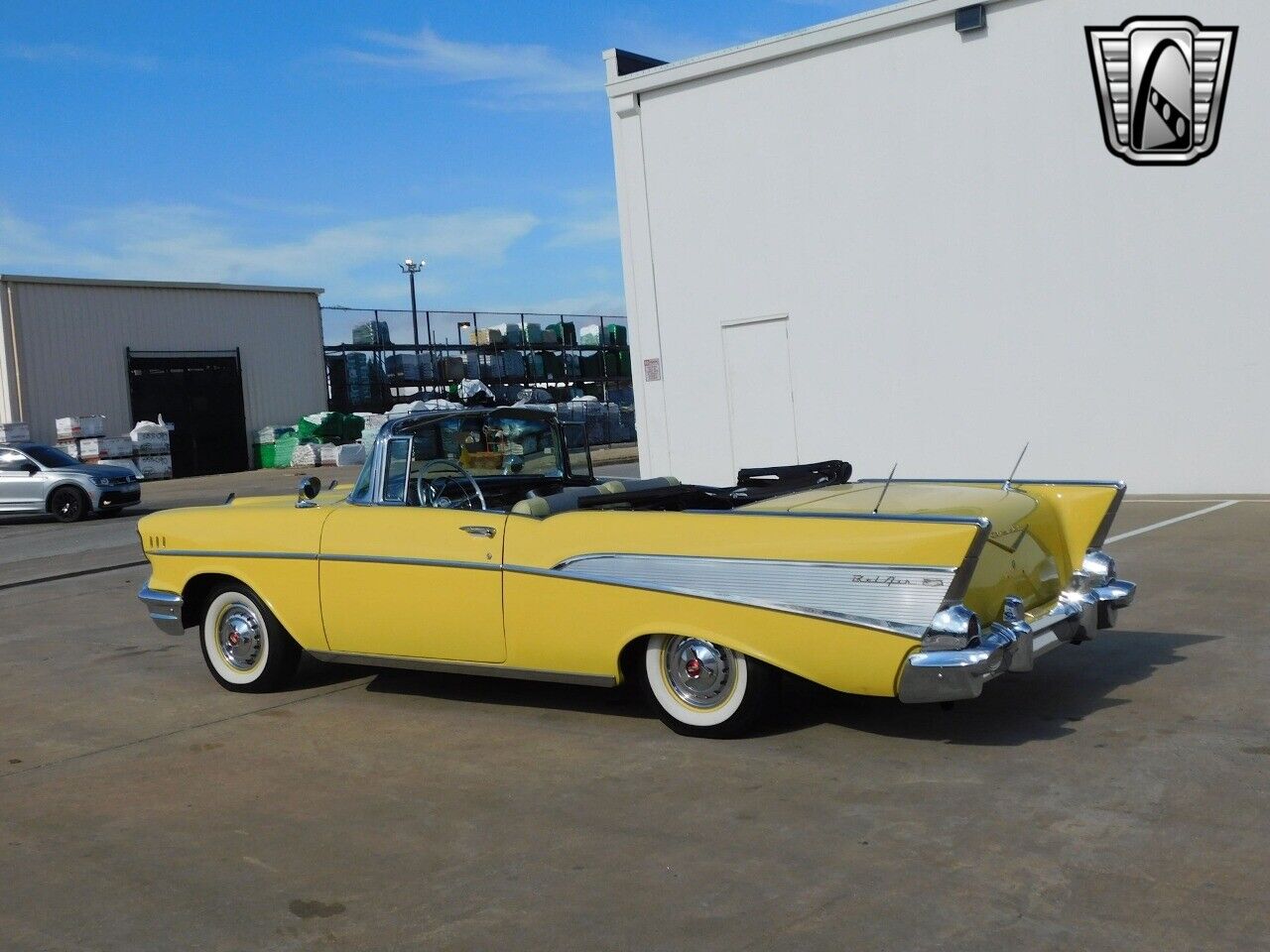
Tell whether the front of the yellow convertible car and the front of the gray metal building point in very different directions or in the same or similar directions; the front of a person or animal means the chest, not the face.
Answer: very different directions

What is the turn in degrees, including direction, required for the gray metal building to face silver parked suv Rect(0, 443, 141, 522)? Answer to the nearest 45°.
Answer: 0° — it already faces it

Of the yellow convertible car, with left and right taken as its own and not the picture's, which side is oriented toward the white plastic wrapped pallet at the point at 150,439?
front

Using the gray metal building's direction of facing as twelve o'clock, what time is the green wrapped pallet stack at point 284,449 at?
The green wrapped pallet stack is roughly at 9 o'clock from the gray metal building.

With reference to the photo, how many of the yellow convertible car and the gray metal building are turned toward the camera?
1

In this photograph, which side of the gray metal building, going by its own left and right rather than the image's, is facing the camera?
front

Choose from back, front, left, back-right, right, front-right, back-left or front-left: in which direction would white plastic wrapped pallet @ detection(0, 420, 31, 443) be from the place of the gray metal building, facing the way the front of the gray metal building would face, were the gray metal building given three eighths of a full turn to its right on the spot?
left

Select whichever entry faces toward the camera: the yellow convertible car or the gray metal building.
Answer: the gray metal building

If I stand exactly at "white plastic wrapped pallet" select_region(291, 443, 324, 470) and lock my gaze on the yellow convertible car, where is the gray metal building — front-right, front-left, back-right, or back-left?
back-right

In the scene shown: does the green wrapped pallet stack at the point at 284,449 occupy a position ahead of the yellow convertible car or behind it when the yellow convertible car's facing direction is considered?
ahead

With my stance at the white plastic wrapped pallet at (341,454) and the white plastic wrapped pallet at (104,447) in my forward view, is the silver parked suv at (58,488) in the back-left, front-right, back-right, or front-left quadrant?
front-left

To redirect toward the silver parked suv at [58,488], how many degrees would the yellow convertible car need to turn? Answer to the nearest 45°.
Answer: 0° — it already faces it

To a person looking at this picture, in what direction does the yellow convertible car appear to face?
facing away from the viewer and to the left of the viewer
